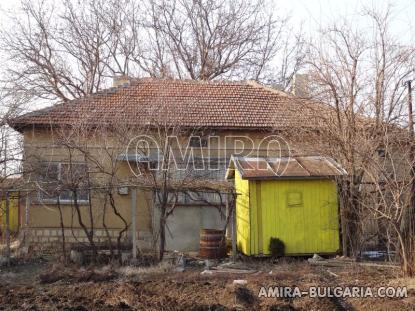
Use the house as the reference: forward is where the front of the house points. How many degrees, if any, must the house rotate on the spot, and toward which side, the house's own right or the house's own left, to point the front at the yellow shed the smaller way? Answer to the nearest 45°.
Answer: approximately 45° to the house's own left

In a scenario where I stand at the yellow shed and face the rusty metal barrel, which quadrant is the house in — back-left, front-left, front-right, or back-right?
front-right

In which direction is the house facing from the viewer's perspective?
toward the camera
